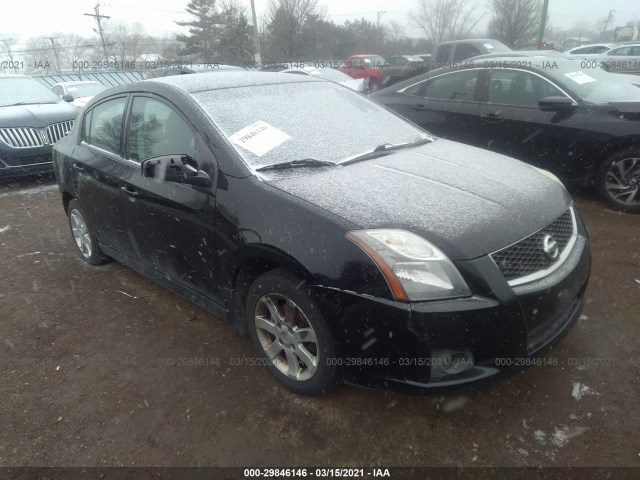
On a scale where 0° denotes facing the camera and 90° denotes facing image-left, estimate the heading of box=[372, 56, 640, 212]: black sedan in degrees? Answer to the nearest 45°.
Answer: approximately 315°

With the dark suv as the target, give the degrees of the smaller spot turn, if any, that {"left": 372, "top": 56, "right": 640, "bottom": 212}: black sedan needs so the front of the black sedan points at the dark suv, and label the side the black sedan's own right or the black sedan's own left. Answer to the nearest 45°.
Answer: approximately 135° to the black sedan's own right

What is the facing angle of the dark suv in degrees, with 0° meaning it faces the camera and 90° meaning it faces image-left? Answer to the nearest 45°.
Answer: approximately 315°

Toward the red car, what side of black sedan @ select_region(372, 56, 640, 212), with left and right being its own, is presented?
back

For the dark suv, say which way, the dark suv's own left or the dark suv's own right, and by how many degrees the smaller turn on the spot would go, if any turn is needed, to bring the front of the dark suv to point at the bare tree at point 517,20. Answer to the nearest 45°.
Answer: approximately 90° to the dark suv's own left

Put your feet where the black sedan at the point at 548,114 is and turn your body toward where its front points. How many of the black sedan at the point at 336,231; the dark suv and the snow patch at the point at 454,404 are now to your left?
0

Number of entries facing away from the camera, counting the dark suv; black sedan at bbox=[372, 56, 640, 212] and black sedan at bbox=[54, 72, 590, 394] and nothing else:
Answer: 0

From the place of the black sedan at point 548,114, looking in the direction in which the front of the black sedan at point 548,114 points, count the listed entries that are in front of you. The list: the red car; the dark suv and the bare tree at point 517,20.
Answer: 0

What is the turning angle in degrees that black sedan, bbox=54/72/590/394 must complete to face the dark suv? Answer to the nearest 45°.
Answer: approximately 180°

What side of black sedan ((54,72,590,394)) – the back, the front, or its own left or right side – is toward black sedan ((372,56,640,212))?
left

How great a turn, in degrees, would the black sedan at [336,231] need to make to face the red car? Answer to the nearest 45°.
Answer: approximately 135° to its left

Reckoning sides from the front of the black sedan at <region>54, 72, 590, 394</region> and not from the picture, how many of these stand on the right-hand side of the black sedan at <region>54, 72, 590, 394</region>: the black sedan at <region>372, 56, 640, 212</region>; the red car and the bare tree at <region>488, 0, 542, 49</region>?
0

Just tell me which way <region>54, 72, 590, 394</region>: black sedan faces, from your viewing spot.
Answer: facing the viewer and to the right of the viewer

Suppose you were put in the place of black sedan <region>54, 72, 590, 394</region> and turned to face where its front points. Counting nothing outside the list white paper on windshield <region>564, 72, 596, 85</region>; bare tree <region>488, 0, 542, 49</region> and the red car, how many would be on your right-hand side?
0

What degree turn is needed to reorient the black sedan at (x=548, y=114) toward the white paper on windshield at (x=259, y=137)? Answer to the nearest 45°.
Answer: approximately 90° to its right
